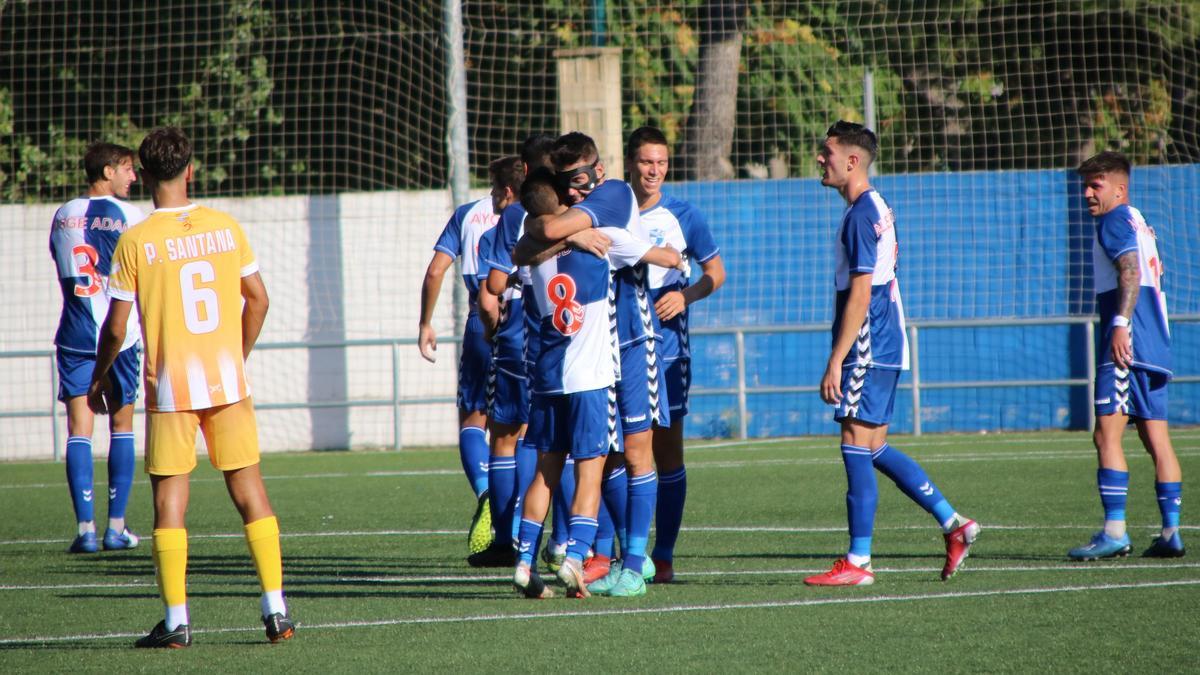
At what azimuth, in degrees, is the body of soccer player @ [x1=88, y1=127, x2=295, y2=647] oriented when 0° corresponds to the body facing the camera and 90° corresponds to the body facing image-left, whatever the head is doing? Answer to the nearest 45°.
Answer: approximately 180°

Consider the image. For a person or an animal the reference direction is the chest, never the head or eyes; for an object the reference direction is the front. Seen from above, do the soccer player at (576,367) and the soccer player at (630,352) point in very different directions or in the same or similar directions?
very different directions

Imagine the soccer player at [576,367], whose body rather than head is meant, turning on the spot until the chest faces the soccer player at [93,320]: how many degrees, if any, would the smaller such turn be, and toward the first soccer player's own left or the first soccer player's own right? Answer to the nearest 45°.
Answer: approximately 90° to the first soccer player's own left

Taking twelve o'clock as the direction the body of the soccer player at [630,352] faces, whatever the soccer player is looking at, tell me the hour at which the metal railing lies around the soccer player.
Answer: The metal railing is roughly at 5 o'clock from the soccer player.

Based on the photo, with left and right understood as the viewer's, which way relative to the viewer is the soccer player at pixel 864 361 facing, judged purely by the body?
facing to the left of the viewer

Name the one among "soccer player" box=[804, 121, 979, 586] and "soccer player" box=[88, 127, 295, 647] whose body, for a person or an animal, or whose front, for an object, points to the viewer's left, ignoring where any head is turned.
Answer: "soccer player" box=[804, 121, 979, 586]

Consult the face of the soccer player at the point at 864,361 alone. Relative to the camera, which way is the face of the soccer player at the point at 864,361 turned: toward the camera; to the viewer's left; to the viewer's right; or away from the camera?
to the viewer's left

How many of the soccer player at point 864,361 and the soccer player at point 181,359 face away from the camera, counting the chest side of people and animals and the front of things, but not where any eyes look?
1

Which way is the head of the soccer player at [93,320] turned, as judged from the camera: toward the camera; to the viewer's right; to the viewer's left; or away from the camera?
to the viewer's right
